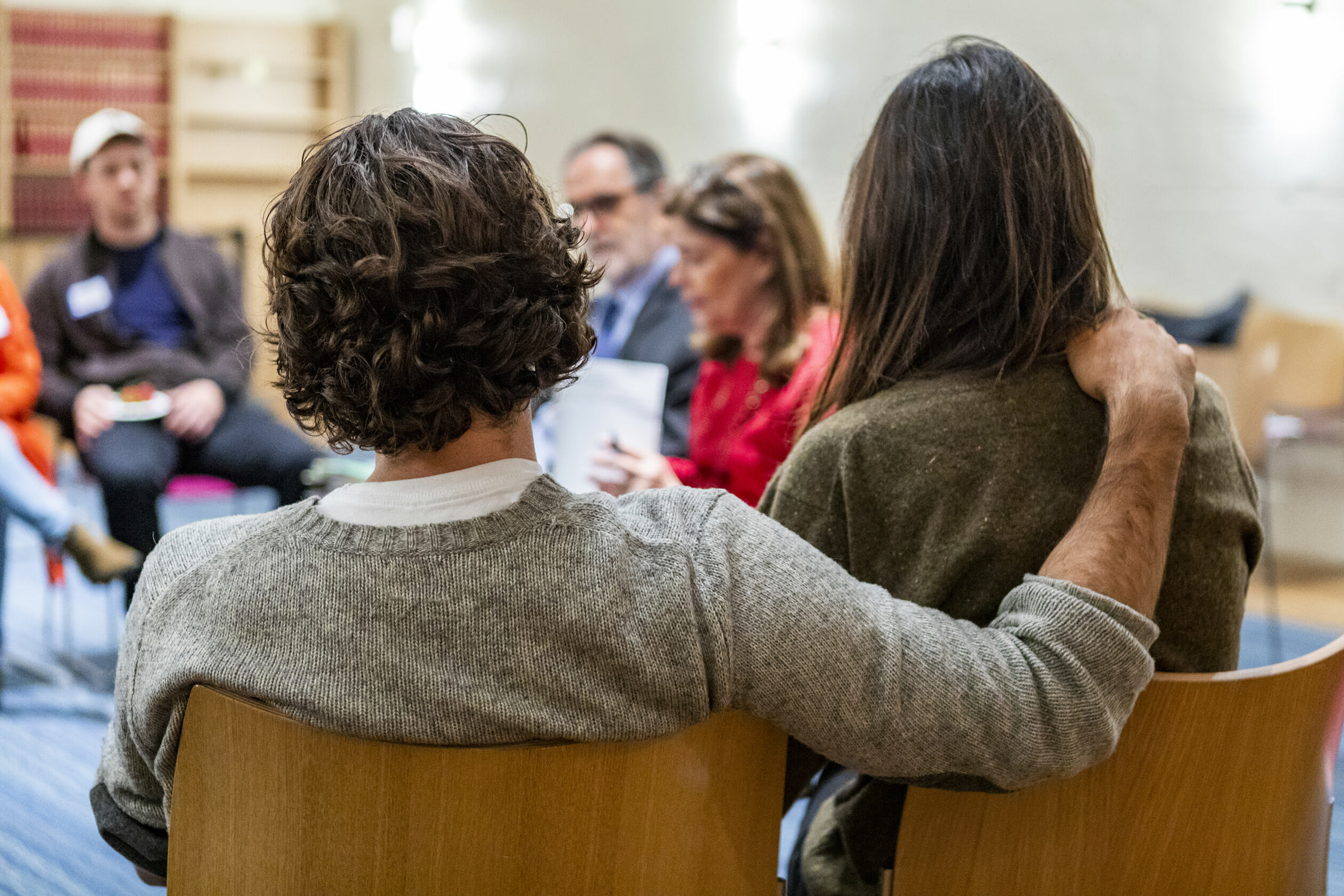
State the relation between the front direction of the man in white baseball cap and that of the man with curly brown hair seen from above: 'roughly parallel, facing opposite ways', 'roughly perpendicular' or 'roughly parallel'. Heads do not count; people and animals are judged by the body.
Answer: roughly parallel, facing opposite ways

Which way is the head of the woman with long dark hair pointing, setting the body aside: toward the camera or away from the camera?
away from the camera

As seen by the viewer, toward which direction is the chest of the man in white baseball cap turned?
toward the camera

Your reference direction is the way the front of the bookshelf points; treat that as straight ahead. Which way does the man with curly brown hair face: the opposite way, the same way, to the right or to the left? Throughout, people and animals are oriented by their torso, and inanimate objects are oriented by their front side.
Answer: the opposite way

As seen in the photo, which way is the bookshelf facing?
toward the camera

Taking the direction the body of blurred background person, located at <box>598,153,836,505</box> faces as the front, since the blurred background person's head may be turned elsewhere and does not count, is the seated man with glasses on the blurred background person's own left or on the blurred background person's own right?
on the blurred background person's own right

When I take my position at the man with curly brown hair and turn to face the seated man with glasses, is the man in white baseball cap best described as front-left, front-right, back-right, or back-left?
front-left

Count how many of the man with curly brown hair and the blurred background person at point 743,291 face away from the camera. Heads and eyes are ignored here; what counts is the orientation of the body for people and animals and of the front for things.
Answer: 1

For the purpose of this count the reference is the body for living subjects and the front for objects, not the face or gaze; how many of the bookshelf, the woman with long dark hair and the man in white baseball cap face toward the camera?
2

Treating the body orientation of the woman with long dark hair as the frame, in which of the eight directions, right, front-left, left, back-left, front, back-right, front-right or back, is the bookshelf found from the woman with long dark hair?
front-left

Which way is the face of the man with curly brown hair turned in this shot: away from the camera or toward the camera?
away from the camera

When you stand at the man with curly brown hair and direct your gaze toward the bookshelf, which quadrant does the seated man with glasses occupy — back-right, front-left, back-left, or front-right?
front-right

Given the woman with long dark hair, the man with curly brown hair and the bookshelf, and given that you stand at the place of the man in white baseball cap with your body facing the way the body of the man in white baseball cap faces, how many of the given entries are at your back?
1

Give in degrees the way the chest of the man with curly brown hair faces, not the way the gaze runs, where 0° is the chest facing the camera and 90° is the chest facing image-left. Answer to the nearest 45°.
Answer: approximately 180°

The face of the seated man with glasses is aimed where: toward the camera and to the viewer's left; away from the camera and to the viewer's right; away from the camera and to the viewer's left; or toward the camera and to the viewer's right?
toward the camera and to the viewer's left
